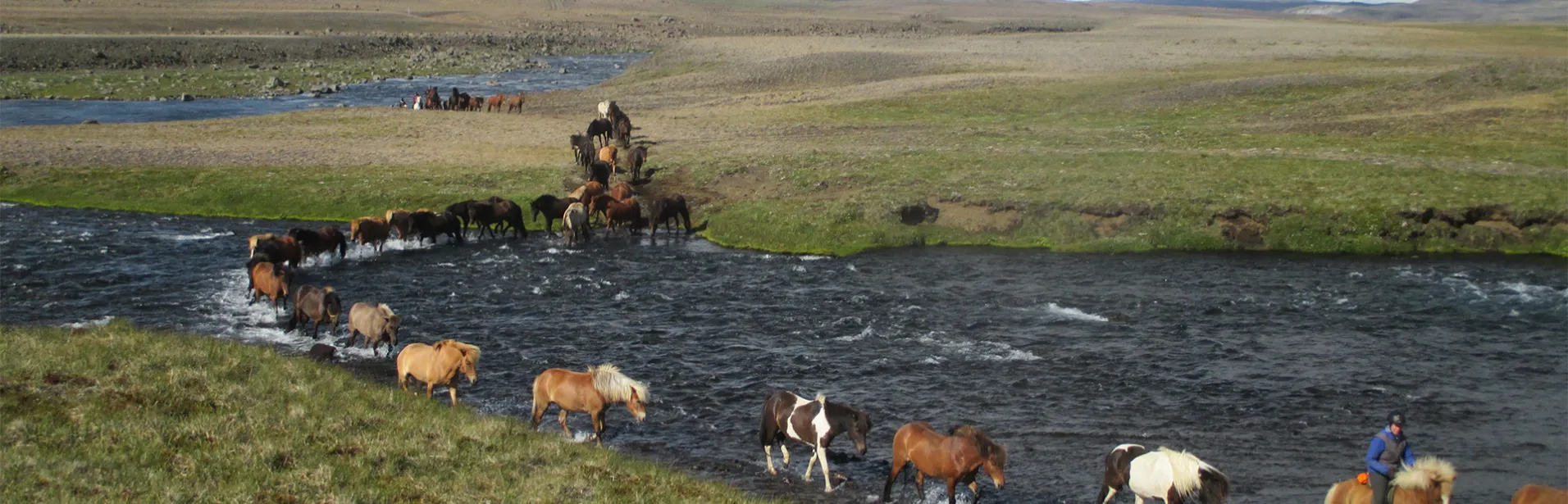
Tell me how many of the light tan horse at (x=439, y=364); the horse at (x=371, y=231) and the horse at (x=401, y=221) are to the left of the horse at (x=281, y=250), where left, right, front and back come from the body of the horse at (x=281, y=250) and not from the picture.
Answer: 1

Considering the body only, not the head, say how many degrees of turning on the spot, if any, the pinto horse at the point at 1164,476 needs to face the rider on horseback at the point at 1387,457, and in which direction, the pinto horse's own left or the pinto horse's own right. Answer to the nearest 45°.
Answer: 0° — it already faces them

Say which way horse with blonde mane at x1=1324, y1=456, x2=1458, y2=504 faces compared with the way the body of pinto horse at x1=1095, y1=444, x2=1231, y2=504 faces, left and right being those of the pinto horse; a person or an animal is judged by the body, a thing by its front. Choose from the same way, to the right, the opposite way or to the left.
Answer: the same way

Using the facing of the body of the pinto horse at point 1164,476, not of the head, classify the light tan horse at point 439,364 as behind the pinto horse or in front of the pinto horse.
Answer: behind

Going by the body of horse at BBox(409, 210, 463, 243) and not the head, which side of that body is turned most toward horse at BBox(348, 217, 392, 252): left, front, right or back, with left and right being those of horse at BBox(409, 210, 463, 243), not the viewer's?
front

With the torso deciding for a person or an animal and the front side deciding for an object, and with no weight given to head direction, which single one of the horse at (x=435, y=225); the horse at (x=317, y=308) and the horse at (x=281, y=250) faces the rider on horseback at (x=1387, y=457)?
the horse at (x=317, y=308)

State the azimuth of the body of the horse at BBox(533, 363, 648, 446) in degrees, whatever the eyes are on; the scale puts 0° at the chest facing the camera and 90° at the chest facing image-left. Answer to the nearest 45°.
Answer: approximately 270°

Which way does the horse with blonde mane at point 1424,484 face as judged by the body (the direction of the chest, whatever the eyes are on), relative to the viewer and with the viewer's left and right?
facing to the right of the viewer

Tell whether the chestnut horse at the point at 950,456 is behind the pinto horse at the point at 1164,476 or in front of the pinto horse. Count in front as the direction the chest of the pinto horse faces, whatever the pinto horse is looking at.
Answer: behind

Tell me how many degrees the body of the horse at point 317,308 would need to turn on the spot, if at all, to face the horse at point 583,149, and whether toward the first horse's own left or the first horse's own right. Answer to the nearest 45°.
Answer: approximately 90° to the first horse's own left

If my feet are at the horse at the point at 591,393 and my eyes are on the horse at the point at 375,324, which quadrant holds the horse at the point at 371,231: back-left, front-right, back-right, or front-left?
front-right

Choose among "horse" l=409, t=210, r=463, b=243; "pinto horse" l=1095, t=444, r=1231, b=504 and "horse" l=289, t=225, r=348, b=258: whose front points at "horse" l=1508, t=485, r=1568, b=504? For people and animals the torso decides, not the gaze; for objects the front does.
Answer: the pinto horse

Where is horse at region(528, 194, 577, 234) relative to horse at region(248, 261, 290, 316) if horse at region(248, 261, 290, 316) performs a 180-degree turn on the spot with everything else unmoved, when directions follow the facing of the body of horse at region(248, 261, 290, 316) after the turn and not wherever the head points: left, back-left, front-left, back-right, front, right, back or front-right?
right

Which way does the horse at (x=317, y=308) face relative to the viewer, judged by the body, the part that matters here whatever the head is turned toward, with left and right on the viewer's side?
facing the viewer and to the right of the viewer

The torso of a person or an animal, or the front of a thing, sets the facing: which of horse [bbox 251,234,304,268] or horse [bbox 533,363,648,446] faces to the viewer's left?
horse [bbox 251,234,304,268]

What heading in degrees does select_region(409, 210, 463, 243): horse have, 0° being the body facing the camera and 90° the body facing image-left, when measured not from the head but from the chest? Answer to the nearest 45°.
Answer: approximately 90°

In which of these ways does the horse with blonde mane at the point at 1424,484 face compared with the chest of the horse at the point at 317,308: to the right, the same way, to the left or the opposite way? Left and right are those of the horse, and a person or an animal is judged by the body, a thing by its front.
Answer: the same way

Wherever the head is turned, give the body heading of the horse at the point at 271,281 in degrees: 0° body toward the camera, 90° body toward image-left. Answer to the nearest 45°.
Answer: approximately 315°

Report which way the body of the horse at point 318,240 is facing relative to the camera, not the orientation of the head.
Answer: to the viewer's left
